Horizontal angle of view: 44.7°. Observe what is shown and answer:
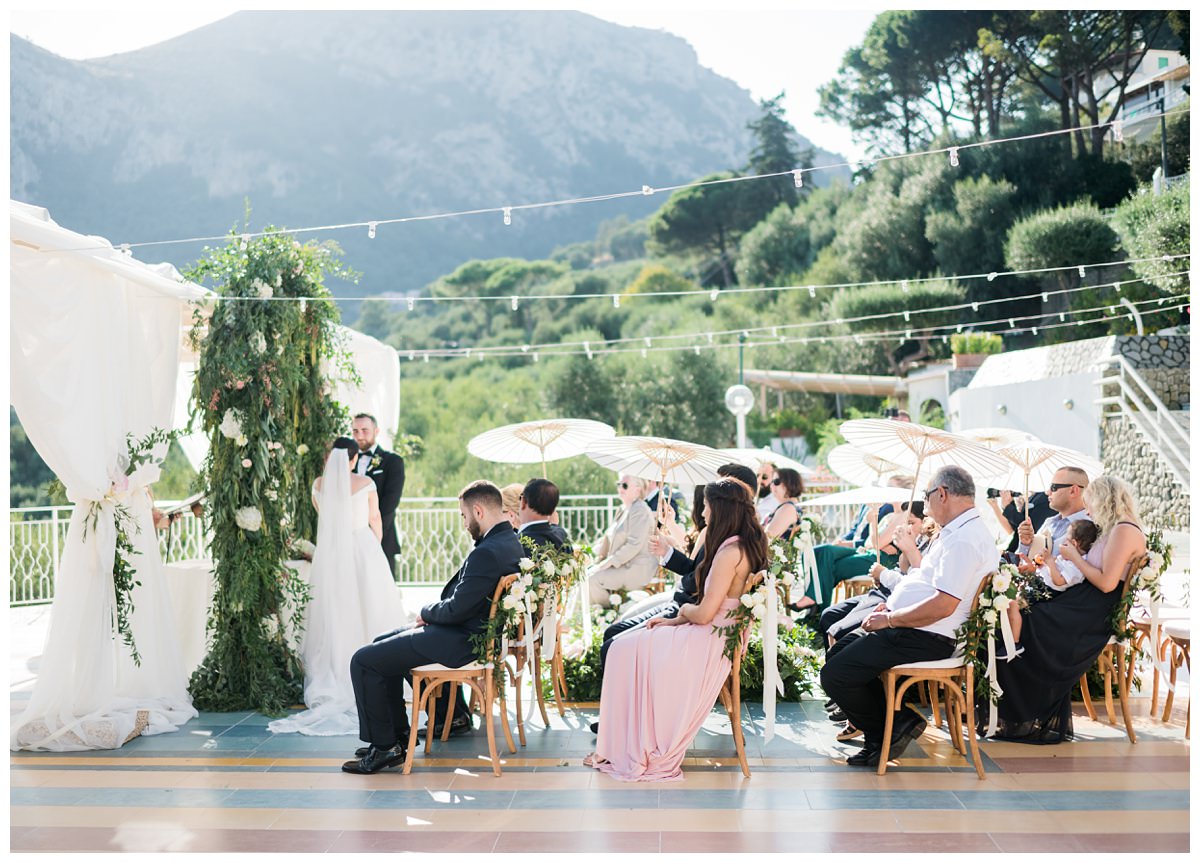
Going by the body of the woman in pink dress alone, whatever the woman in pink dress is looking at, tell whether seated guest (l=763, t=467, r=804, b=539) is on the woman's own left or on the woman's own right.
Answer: on the woman's own right

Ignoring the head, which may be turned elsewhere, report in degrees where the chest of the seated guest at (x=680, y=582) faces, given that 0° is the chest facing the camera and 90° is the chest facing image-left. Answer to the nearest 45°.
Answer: approximately 90°

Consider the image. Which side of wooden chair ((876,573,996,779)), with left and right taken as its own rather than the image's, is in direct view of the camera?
left

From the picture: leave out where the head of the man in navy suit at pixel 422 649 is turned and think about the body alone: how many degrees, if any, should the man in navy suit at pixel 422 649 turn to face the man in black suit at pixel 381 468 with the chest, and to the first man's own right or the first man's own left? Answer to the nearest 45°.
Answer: approximately 90° to the first man's own right

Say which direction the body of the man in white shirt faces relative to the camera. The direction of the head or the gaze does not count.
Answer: to the viewer's left

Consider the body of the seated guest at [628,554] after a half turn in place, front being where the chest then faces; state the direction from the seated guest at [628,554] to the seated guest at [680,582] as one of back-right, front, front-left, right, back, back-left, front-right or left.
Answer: right

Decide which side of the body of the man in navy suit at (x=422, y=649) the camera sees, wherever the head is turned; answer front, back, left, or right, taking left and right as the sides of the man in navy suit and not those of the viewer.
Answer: left

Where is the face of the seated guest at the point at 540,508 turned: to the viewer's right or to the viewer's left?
to the viewer's left

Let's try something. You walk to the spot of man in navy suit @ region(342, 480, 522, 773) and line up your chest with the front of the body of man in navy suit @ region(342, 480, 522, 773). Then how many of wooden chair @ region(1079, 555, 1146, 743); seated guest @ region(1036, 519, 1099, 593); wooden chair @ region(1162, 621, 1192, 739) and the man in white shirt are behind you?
4

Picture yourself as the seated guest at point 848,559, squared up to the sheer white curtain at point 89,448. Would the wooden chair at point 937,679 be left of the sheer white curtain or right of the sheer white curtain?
left

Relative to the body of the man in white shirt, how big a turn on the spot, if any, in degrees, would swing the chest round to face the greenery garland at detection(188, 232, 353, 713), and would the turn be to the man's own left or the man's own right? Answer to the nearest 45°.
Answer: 0° — they already face it

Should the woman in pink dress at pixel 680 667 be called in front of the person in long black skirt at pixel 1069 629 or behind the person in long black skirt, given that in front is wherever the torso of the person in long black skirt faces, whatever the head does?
in front

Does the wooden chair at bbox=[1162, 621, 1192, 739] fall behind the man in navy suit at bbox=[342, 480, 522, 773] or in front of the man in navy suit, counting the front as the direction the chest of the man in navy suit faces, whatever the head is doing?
behind

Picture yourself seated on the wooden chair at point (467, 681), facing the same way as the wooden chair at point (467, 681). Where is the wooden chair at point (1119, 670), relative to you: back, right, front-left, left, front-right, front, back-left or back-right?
back

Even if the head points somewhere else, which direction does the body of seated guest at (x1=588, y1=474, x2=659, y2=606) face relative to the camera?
to the viewer's left

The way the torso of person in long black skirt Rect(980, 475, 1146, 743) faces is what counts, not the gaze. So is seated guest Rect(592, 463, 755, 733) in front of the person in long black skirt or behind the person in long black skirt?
in front

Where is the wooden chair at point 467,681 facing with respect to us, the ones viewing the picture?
facing to the left of the viewer
